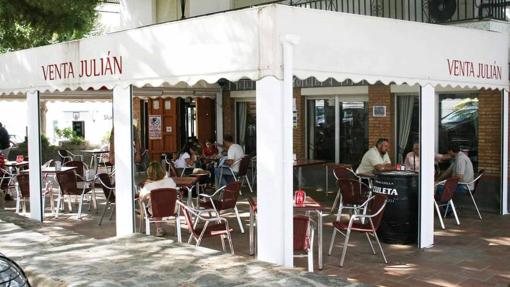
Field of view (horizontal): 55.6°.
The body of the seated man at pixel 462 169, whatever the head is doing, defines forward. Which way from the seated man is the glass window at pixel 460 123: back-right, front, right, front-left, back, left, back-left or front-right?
right

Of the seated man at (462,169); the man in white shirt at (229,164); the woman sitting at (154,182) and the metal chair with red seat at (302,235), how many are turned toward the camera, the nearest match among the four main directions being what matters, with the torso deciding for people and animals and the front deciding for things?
0

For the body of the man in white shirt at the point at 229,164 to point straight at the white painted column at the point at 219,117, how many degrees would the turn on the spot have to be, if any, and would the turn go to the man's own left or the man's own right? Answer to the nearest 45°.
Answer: approximately 90° to the man's own right

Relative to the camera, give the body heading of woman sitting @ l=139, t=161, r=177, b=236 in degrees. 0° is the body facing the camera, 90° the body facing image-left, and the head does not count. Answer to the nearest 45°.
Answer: approximately 180°

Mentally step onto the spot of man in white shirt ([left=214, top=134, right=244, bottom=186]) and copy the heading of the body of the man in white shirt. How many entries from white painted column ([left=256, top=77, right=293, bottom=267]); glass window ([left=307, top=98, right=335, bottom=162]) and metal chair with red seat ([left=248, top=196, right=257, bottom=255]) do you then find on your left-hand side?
2

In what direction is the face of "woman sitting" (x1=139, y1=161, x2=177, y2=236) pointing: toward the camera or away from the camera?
away from the camera

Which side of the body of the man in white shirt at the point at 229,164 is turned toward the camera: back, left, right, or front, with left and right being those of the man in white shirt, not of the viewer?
left

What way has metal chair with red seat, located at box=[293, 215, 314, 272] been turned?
away from the camera

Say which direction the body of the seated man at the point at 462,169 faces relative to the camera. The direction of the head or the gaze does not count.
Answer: to the viewer's left

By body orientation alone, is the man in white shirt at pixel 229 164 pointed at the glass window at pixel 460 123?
no
